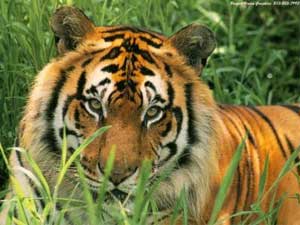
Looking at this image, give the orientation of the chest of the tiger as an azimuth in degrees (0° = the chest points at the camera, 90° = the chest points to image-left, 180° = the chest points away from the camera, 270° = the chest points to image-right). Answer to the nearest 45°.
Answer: approximately 45°
